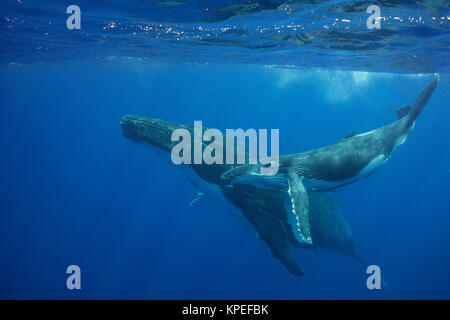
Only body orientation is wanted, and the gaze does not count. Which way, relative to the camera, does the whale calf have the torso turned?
to the viewer's left

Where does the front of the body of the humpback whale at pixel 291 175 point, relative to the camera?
to the viewer's left
